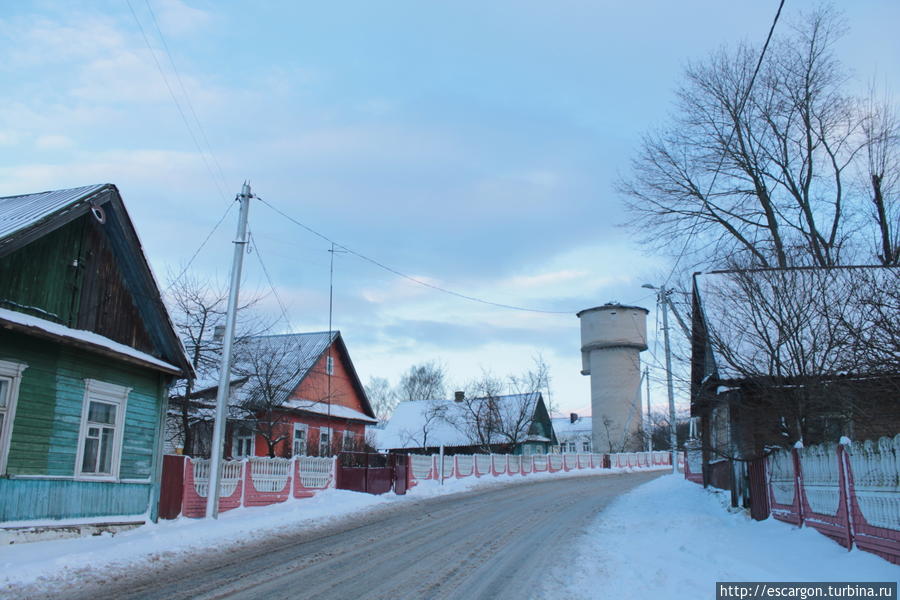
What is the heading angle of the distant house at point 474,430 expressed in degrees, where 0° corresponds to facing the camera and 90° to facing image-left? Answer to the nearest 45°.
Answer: approximately 315°

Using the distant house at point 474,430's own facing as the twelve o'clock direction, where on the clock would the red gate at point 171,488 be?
The red gate is roughly at 2 o'clock from the distant house.

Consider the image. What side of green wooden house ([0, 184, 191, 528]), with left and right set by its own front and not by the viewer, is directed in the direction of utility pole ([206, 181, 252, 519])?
left

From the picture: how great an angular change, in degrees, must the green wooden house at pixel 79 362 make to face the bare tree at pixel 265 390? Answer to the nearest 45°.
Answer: approximately 90° to its left

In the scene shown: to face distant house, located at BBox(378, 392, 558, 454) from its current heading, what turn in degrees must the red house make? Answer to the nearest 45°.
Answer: approximately 90° to its left

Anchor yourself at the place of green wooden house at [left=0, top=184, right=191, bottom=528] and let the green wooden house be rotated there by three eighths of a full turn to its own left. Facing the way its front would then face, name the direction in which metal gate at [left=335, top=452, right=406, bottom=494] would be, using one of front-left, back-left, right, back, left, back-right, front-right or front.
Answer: front-right

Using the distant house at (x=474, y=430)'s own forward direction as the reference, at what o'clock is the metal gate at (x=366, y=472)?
The metal gate is roughly at 2 o'clock from the distant house.

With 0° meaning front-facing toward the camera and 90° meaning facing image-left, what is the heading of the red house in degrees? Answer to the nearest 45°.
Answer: approximately 315°

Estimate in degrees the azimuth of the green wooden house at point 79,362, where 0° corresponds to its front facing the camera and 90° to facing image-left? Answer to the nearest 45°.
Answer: approximately 315°

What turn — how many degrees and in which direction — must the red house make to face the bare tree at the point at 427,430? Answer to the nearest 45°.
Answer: approximately 90° to its left
